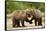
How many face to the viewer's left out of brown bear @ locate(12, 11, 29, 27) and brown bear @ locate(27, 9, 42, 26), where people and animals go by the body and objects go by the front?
1

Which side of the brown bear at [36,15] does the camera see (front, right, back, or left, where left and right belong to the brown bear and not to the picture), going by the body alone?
left

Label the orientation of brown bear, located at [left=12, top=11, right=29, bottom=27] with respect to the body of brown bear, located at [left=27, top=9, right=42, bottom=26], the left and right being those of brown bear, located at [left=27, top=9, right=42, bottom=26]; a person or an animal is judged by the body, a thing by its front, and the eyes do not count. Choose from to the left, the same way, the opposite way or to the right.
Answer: the opposite way

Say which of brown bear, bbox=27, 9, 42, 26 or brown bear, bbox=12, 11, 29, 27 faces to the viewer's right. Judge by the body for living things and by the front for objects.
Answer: brown bear, bbox=12, 11, 29, 27

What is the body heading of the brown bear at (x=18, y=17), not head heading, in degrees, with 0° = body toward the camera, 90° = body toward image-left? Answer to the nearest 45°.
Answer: approximately 270°
